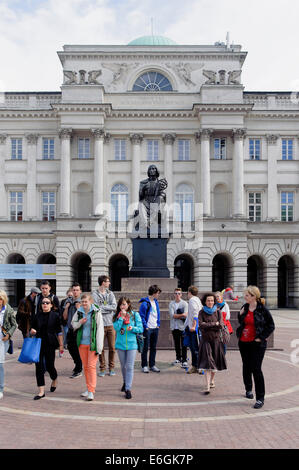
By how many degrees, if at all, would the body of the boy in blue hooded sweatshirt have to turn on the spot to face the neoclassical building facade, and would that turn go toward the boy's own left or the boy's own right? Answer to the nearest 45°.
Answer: approximately 135° to the boy's own left

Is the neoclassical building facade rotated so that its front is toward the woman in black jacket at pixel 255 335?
yes

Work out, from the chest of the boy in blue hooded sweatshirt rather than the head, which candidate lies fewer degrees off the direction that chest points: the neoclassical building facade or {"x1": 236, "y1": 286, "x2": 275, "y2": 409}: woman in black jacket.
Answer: the woman in black jacket

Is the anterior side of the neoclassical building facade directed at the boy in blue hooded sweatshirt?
yes

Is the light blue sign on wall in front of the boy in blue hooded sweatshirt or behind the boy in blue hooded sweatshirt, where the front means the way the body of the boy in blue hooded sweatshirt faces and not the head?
behind

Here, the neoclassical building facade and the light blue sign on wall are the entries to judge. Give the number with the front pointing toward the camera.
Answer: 2

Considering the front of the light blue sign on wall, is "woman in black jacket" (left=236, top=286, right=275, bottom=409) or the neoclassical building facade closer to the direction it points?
the woman in black jacket

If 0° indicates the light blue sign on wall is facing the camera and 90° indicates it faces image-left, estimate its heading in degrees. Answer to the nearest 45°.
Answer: approximately 0°

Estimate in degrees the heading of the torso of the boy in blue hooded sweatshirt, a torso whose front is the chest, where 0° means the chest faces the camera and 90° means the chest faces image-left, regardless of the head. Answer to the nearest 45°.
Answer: approximately 315°

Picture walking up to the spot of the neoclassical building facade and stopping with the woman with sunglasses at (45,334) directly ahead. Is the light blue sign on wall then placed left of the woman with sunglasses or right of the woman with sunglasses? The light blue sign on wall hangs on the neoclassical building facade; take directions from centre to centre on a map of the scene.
right
